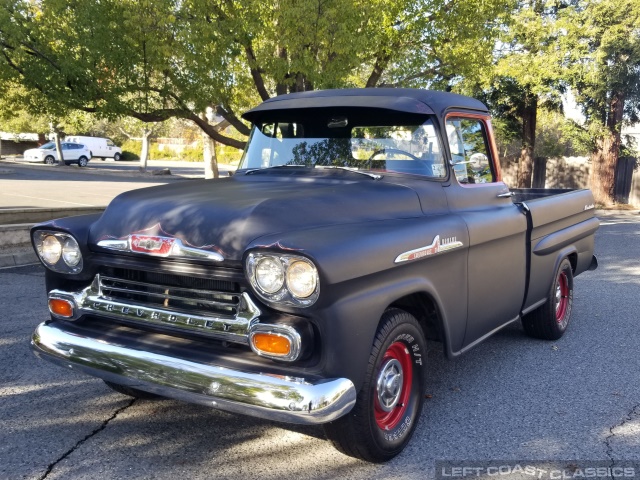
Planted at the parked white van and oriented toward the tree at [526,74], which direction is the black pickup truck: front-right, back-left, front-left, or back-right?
front-right

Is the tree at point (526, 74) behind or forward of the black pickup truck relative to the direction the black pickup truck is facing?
behind

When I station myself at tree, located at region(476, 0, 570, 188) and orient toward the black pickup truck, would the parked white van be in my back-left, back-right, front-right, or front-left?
back-right

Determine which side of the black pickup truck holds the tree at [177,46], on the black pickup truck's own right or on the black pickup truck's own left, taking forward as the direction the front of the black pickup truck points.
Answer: on the black pickup truck's own right

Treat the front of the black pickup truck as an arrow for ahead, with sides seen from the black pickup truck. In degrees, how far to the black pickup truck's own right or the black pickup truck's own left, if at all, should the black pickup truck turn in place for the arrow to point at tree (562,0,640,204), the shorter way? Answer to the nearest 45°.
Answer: approximately 180°

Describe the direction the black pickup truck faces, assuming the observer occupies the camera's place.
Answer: facing the viewer and to the left of the viewer

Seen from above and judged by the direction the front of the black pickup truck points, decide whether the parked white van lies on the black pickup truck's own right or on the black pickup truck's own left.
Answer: on the black pickup truck's own right

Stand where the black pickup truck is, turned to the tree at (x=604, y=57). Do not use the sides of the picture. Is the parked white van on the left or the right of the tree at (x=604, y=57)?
left
